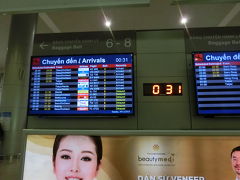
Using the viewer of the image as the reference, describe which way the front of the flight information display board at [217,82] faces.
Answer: facing the viewer

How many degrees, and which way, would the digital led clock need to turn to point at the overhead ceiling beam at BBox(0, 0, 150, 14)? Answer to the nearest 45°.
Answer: approximately 45° to its right

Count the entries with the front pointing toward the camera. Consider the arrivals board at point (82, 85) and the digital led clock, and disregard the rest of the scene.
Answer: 2

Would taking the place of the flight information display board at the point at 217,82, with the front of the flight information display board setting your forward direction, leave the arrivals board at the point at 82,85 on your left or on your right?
on your right

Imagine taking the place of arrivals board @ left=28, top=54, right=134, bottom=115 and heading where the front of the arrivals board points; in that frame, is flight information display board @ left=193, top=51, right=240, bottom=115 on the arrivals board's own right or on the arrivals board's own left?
on the arrivals board's own left

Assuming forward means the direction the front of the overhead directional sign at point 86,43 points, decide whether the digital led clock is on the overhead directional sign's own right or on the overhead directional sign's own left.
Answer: on the overhead directional sign's own left

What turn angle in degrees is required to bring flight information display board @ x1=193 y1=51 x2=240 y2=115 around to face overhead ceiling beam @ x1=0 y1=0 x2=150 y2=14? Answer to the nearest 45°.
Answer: approximately 45° to its right

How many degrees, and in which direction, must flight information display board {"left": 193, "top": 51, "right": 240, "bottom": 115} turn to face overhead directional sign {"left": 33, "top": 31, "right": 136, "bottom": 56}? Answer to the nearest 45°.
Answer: approximately 90° to its right

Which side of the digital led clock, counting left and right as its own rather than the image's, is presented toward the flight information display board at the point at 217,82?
left

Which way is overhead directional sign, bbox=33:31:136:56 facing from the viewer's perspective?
toward the camera

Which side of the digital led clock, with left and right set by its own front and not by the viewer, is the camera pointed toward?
front
